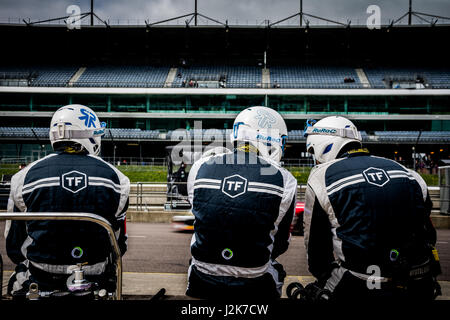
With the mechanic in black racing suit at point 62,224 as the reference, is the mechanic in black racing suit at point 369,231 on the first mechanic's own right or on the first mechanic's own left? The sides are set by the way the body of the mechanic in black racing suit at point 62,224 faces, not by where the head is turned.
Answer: on the first mechanic's own right

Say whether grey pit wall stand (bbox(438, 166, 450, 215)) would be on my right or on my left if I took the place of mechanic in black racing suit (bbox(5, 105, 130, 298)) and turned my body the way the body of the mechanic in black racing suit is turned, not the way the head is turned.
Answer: on my right

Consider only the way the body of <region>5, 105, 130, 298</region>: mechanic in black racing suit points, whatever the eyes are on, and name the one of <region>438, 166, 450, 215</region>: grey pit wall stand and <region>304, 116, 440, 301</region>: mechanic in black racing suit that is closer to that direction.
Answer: the grey pit wall stand

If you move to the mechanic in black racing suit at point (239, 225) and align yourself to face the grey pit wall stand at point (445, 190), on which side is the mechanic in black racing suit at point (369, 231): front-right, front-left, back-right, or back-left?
front-right

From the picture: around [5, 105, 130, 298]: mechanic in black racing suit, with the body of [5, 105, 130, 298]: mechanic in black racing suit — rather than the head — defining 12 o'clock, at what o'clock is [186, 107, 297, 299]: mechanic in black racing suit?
[186, 107, 297, 299]: mechanic in black racing suit is roughly at 4 o'clock from [5, 105, 130, 298]: mechanic in black racing suit.

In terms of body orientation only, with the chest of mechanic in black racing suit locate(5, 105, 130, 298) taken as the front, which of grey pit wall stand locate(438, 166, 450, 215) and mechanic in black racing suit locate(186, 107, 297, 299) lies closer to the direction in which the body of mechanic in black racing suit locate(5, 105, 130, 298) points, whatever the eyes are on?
the grey pit wall stand

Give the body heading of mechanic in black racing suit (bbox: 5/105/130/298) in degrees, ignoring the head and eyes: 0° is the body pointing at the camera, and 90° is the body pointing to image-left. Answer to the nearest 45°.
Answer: approximately 180°
